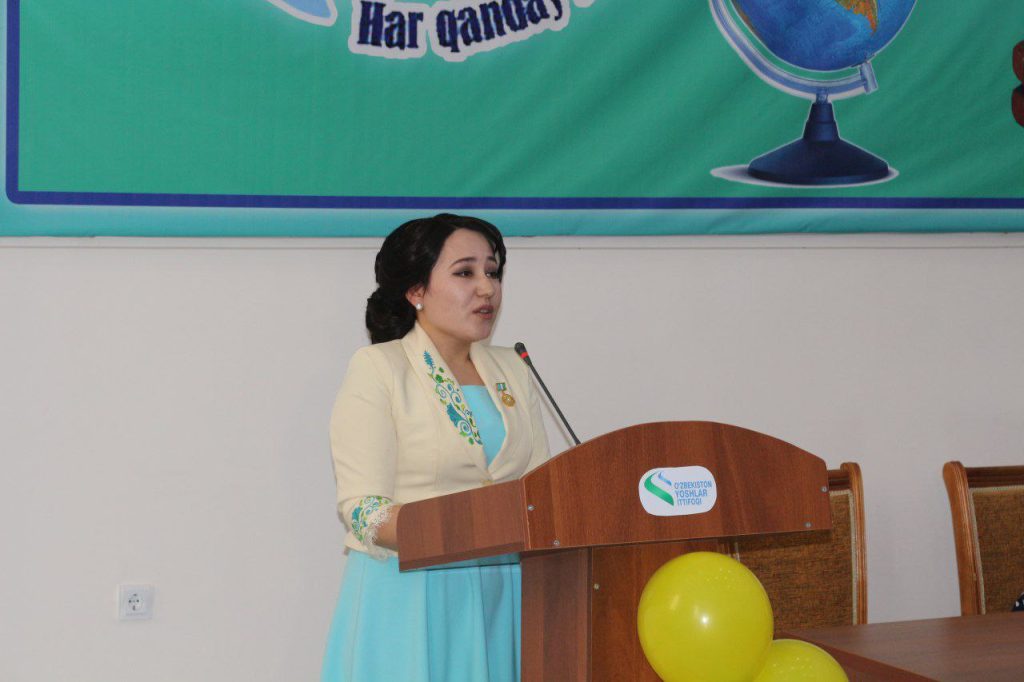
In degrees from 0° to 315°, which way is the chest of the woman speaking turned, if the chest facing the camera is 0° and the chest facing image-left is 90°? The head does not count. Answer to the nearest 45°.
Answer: approximately 315°

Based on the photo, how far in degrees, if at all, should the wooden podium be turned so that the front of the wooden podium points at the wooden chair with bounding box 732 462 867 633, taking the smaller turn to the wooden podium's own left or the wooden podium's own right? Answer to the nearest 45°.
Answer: approximately 135° to the wooden podium's own left

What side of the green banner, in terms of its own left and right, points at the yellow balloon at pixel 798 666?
front

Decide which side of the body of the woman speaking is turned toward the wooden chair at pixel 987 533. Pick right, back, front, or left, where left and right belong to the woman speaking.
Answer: left

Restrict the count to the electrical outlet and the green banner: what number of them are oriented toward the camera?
2

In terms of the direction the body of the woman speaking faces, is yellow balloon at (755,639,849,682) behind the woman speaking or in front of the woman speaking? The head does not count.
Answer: in front

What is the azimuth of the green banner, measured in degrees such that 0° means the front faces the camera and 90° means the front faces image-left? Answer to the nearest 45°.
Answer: approximately 0°

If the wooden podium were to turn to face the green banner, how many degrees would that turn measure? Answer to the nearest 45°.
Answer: approximately 135° to its left
